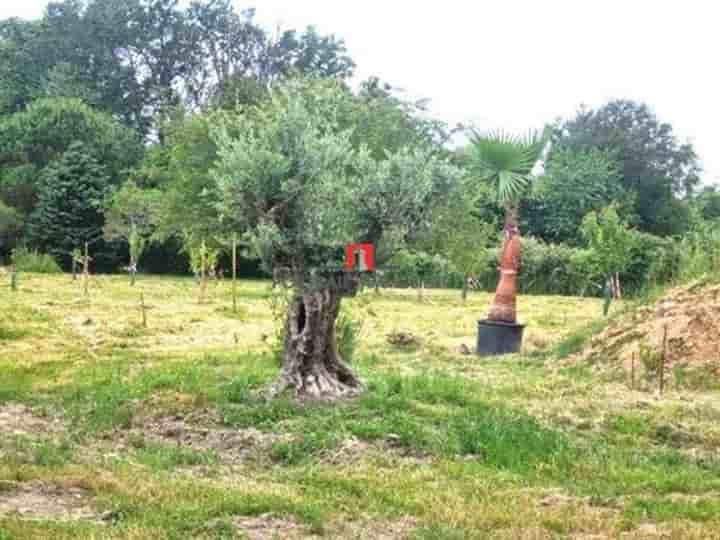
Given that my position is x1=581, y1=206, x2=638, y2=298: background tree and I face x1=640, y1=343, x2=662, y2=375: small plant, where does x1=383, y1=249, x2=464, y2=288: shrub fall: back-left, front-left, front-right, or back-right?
back-right

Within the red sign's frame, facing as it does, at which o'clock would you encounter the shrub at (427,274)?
The shrub is roughly at 6 o'clock from the red sign.

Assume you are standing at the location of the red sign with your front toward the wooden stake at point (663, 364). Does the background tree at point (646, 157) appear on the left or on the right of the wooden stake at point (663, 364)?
left

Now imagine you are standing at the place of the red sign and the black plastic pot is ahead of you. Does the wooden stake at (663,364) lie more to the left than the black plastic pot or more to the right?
right

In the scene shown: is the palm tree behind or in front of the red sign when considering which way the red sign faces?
behind

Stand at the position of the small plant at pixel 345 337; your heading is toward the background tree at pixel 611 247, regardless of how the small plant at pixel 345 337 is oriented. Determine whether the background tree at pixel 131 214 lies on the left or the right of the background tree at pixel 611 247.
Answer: left

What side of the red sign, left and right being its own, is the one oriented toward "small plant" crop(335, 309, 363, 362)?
back

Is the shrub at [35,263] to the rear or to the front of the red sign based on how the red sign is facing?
to the rear

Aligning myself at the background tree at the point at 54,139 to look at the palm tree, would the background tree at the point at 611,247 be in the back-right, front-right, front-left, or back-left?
front-left

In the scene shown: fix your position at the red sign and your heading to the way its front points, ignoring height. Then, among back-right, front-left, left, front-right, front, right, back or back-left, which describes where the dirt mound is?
back-left

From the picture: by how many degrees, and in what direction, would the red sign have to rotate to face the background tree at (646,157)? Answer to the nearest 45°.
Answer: approximately 180°

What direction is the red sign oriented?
toward the camera

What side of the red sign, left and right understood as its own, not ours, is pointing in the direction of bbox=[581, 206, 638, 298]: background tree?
back

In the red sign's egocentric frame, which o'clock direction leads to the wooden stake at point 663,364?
The wooden stake is roughly at 8 o'clock from the red sign.

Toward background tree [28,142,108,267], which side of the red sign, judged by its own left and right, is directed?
back
